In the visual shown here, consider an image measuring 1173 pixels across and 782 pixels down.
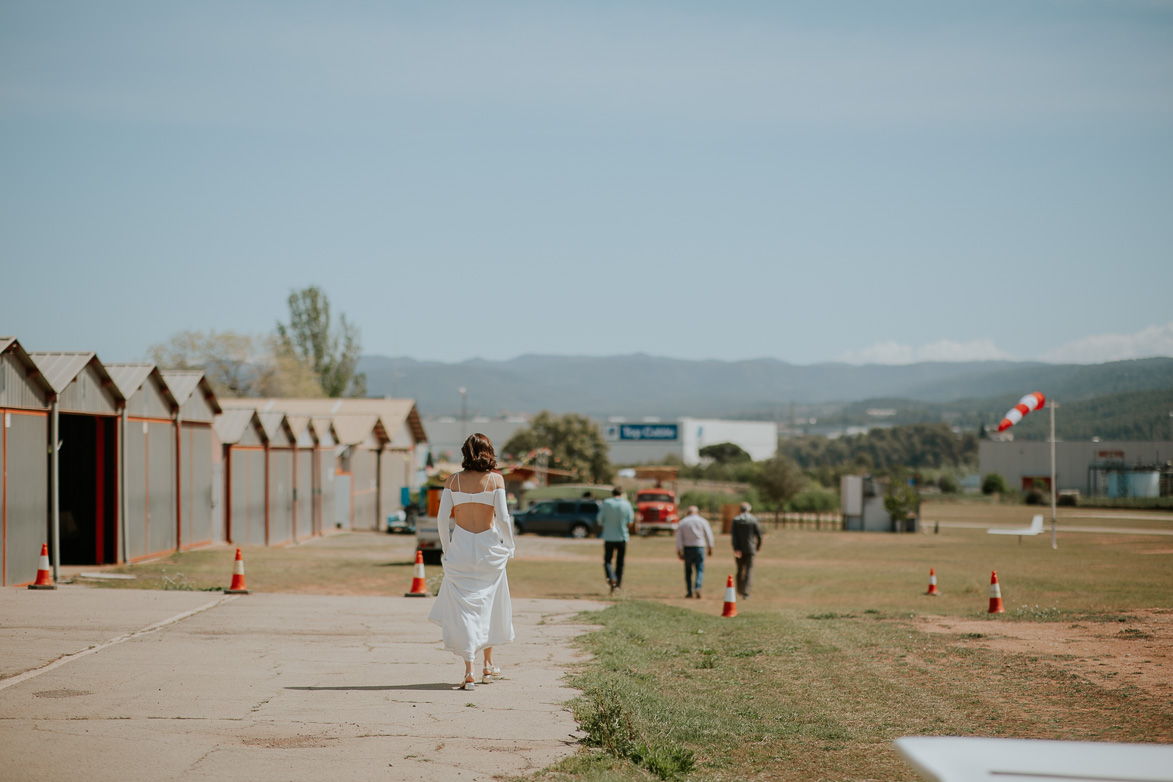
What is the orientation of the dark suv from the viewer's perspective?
to the viewer's left

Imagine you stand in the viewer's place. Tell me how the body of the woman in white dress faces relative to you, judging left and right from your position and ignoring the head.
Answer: facing away from the viewer

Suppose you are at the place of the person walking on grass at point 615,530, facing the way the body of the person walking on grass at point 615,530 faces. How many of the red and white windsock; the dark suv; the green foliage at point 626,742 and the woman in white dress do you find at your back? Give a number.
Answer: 2

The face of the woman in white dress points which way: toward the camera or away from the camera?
away from the camera

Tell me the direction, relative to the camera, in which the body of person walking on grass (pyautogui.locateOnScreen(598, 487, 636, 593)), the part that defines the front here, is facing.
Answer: away from the camera

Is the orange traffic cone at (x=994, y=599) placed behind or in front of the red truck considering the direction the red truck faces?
in front

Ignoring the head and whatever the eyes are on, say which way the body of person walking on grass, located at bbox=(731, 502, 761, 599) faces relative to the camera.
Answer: away from the camera

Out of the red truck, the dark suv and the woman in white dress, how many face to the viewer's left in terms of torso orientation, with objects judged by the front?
1

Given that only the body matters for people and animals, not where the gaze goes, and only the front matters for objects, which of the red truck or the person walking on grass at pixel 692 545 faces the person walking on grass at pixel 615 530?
the red truck

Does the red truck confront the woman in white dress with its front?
yes

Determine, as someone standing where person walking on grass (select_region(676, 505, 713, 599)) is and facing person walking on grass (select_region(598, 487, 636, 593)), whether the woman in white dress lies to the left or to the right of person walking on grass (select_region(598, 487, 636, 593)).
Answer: left

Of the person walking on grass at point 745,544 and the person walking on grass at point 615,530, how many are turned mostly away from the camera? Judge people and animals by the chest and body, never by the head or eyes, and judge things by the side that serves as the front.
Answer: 2

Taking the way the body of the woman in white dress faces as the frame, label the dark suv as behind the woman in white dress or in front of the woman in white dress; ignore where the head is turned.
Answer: in front
